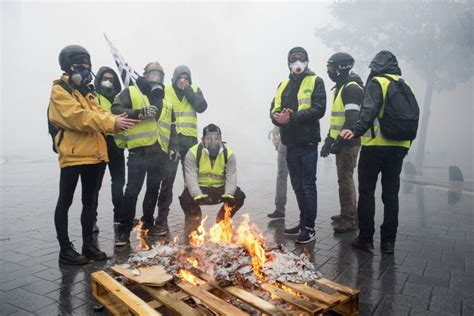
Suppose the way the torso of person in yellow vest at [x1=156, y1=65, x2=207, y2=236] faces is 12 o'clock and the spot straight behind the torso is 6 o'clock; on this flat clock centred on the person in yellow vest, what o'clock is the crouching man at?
The crouching man is roughly at 11 o'clock from the person in yellow vest.

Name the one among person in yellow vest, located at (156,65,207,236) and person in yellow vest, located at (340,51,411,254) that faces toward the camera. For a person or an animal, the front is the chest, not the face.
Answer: person in yellow vest, located at (156,65,207,236)

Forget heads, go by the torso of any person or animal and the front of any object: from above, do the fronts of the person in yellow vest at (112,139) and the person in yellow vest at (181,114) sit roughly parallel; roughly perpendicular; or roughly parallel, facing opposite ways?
roughly parallel

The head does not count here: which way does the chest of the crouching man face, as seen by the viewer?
toward the camera

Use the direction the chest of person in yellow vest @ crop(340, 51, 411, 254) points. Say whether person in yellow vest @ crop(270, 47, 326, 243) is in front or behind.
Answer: in front

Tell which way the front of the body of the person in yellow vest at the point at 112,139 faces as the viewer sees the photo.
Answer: toward the camera

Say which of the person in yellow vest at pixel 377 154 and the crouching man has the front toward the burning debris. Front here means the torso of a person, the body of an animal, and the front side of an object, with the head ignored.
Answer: the crouching man

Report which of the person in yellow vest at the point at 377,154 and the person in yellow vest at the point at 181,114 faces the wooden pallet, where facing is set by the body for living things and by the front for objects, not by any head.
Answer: the person in yellow vest at the point at 181,114

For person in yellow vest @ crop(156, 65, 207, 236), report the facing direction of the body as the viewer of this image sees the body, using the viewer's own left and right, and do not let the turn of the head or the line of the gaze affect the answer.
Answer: facing the viewer

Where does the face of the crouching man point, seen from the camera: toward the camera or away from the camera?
toward the camera

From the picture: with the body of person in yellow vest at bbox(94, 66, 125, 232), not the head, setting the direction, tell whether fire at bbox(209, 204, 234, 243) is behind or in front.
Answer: in front

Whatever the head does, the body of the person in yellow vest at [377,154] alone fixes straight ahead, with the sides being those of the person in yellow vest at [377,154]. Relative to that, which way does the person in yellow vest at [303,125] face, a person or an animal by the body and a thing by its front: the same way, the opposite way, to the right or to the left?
to the left
